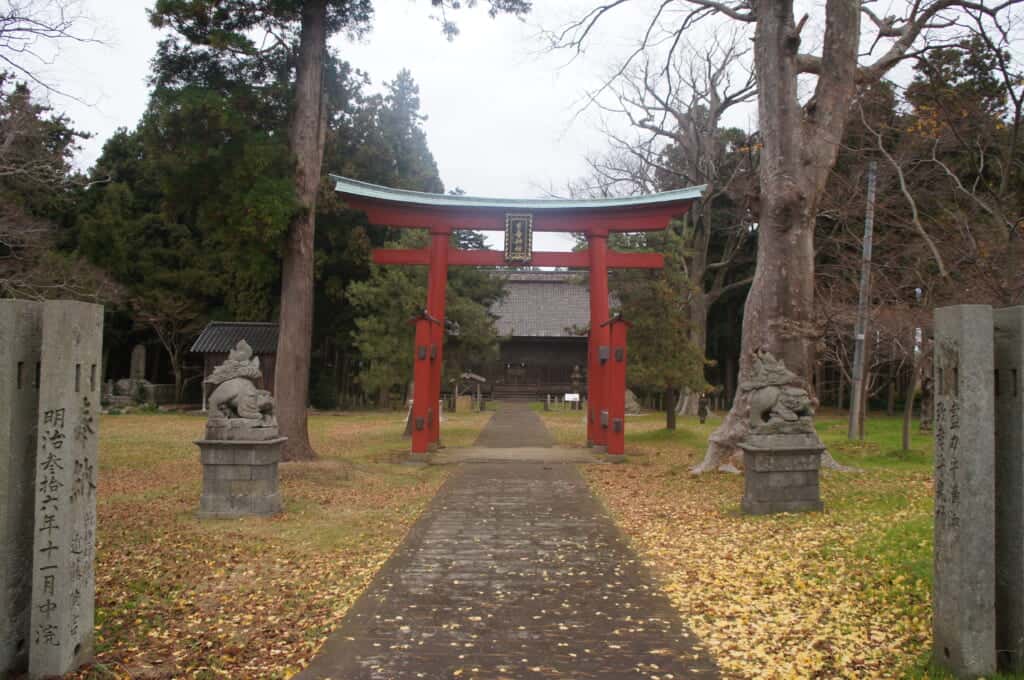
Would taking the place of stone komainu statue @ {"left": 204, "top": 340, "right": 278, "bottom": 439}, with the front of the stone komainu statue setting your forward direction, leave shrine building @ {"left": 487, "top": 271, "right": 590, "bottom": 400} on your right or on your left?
on your left

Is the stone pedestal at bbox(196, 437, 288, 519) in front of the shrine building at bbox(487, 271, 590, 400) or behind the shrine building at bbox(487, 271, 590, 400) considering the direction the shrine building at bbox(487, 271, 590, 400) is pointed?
in front

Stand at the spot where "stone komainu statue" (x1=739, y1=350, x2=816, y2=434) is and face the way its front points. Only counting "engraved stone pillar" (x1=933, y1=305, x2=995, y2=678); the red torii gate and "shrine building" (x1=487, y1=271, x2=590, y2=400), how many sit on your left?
1

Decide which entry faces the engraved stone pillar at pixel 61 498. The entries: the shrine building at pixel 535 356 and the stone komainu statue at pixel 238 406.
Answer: the shrine building

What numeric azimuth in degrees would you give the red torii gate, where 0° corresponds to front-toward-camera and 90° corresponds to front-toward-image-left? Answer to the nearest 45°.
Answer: approximately 0°

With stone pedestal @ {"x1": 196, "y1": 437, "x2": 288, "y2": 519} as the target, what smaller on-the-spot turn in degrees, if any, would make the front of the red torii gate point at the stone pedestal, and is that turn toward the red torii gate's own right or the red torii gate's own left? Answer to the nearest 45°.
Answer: approximately 45° to the red torii gate's own right

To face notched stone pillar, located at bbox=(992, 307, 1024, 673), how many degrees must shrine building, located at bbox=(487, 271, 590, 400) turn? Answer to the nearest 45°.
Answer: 0° — it already faces it

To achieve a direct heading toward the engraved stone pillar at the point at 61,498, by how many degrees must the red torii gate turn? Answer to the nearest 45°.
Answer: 0° — it already faces it

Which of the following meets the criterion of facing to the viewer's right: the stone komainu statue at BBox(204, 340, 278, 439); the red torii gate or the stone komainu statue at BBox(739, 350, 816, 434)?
the stone komainu statue at BBox(204, 340, 278, 439)
